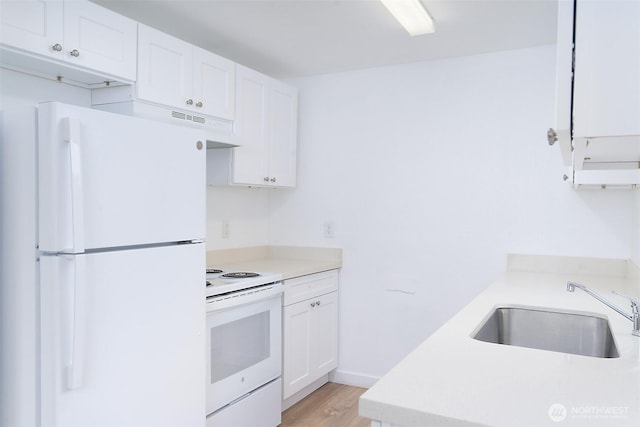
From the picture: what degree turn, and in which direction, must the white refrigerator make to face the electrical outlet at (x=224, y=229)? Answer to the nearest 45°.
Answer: approximately 90° to its left

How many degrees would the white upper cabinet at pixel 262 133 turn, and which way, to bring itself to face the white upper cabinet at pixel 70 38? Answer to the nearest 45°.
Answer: approximately 90° to its right

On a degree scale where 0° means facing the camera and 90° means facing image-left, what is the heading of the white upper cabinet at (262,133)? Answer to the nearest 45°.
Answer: approximately 315°

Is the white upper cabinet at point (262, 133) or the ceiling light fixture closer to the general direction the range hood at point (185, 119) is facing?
the ceiling light fixture

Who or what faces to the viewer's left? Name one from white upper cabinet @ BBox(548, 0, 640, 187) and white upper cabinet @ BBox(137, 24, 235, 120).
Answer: white upper cabinet @ BBox(548, 0, 640, 187)

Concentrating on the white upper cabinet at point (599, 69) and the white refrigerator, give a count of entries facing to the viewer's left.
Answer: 1

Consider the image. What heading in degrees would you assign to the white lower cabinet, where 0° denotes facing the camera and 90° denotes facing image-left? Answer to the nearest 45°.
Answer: approximately 315°

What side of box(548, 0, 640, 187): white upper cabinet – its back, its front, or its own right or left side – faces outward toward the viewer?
left

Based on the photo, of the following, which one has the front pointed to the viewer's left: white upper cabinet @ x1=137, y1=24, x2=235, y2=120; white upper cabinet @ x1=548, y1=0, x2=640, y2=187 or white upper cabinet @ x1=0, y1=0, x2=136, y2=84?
white upper cabinet @ x1=548, y1=0, x2=640, y2=187
